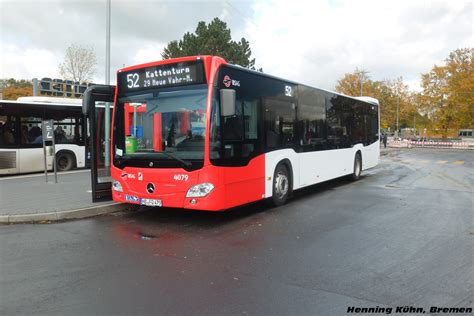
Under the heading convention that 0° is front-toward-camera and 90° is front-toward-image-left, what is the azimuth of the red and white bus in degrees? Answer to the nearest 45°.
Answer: approximately 45°
